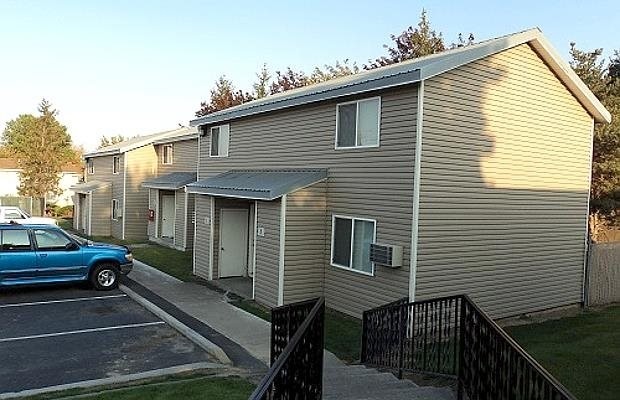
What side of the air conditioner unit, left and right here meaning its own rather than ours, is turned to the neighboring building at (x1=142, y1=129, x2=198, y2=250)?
right

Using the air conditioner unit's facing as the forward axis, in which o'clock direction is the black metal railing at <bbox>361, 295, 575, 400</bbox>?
The black metal railing is roughly at 10 o'clock from the air conditioner unit.

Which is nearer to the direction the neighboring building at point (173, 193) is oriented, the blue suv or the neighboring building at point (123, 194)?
the blue suv

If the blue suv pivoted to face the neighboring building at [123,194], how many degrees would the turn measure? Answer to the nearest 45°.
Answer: approximately 90° to its left

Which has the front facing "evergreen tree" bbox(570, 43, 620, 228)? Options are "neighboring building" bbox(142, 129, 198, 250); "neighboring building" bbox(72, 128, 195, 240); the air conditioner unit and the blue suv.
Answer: the blue suv

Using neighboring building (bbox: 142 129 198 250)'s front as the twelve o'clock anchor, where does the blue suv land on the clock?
The blue suv is roughly at 11 o'clock from the neighboring building.

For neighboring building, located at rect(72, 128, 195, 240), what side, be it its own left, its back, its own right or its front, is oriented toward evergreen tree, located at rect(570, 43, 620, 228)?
left

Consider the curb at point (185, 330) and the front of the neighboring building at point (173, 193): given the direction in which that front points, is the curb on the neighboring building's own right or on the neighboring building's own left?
on the neighboring building's own left

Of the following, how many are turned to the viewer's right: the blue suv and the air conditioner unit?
1

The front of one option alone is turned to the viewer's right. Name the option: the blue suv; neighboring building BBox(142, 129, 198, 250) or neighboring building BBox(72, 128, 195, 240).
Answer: the blue suv

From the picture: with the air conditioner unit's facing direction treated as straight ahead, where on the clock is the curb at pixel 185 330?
The curb is roughly at 1 o'clock from the air conditioner unit.

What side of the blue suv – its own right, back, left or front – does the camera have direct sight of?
right

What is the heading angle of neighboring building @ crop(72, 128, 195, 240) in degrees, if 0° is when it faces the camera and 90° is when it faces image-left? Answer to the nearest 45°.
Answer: approximately 45°
